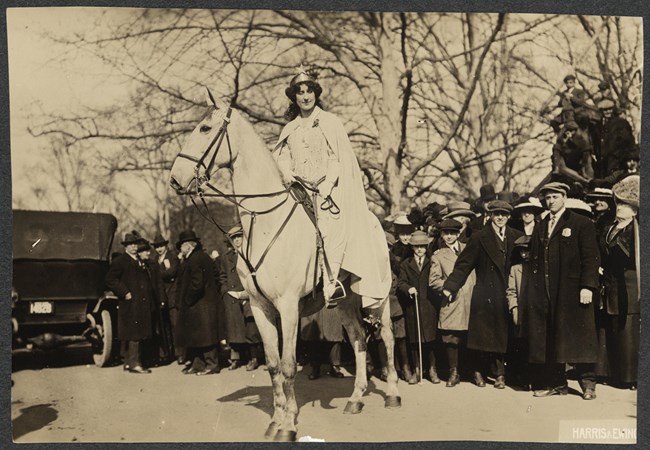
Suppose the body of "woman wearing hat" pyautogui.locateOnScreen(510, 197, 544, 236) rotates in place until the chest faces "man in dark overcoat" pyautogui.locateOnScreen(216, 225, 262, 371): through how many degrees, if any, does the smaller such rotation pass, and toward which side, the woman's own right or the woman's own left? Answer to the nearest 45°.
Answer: approximately 90° to the woman's own right

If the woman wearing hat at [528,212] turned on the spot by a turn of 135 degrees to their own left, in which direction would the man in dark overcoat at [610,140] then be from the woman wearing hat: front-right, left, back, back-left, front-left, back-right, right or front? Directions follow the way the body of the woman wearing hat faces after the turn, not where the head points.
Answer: front-right

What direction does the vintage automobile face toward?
away from the camera

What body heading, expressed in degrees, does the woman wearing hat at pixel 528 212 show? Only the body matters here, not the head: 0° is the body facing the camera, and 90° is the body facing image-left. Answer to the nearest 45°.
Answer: approximately 0°

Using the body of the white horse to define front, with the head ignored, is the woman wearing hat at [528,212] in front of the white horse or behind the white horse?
behind

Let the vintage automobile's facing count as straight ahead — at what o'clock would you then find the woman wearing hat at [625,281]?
The woman wearing hat is roughly at 4 o'clock from the vintage automobile.

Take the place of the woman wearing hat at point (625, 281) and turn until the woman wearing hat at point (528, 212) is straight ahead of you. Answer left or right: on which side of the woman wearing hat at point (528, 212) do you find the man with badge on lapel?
left

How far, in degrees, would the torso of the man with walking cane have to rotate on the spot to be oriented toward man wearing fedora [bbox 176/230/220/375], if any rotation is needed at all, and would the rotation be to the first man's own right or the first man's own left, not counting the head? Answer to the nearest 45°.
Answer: approximately 90° to the first man's own right

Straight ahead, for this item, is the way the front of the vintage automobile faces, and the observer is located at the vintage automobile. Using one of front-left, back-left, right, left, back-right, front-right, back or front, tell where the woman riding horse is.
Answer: back-right
